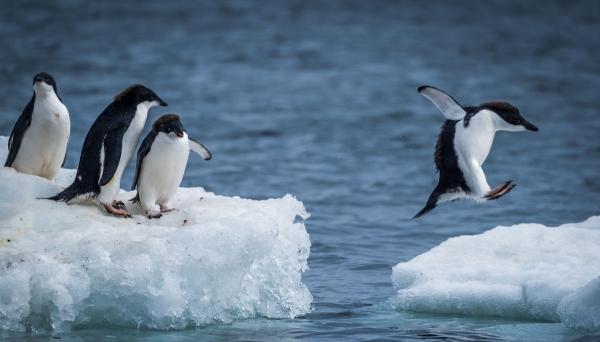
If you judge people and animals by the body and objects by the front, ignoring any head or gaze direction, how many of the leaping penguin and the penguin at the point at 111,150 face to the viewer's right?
2

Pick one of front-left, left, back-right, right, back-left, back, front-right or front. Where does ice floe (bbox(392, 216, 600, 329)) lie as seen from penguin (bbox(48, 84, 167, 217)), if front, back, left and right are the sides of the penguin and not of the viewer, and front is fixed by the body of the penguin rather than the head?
front

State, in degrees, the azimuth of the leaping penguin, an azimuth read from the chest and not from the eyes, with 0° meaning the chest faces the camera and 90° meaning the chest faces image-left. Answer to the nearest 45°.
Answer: approximately 270°

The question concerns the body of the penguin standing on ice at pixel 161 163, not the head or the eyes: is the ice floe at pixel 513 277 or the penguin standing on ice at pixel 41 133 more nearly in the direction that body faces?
the ice floe

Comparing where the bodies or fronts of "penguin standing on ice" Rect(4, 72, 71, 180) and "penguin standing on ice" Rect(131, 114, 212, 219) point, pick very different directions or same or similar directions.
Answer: same or similar directions

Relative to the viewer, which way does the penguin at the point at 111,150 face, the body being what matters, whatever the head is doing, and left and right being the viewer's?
facing to the right of the viewer

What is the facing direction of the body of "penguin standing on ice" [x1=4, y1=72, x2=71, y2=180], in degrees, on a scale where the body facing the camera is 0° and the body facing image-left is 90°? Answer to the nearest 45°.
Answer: approximately 315°

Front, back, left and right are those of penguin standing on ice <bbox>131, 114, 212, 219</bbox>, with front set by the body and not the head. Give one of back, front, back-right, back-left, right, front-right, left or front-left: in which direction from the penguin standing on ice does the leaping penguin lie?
front-left

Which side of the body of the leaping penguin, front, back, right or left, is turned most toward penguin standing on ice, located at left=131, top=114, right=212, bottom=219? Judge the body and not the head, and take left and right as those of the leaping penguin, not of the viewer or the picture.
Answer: back

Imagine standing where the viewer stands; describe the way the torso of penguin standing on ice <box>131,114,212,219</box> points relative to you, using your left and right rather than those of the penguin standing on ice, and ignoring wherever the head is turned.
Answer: facing the viewer and to the right of the viewer
